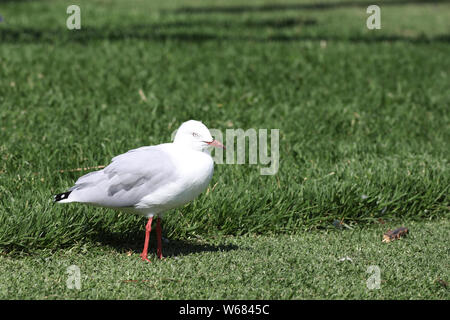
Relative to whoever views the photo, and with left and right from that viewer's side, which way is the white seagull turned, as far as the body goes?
facing to the right of the viewer
